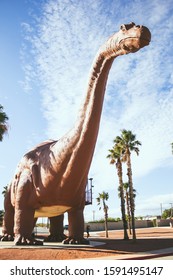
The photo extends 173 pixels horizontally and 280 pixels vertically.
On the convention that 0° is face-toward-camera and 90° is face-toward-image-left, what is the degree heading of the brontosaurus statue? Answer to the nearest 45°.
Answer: approximately 315°
